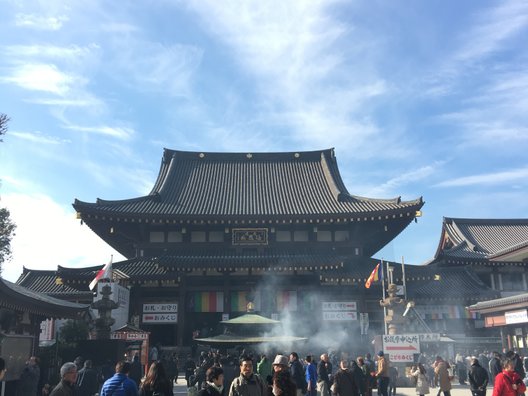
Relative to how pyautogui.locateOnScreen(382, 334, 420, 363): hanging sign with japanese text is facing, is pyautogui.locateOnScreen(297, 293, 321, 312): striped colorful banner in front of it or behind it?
behind

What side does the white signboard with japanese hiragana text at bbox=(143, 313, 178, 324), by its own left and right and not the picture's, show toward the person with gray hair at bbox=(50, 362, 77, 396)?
front

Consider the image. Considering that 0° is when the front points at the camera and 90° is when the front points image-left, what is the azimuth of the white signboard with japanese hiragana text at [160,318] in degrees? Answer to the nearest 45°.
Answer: approximately 0°

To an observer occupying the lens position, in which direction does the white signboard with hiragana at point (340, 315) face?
facing the viewer

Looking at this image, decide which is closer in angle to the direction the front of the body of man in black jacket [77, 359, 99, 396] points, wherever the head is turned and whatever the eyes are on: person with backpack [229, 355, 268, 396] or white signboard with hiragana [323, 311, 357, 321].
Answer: the white signboard with hiragana

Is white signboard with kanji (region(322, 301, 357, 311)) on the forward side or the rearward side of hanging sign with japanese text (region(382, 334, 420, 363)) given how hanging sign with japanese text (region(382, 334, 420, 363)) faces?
on the rearward side

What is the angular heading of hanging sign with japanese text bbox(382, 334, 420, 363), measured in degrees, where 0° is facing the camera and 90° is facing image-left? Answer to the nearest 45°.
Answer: approximately 0°
